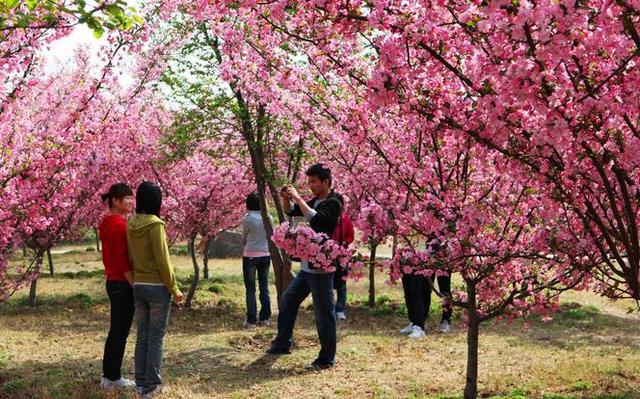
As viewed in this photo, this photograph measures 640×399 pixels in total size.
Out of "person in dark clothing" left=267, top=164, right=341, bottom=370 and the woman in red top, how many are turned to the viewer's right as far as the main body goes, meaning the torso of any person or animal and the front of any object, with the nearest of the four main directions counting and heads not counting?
1

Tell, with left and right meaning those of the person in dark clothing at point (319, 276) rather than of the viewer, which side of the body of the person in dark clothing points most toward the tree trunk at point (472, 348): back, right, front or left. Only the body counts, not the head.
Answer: left

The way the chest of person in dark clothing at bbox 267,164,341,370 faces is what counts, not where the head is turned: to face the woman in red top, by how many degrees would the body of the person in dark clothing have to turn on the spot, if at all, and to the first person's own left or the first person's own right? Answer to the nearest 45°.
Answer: approximately 45° to the first person's own right

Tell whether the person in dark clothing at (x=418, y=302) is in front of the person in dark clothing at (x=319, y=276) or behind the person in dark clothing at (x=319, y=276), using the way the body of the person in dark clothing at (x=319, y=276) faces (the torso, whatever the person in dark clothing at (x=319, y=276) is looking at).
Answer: behind

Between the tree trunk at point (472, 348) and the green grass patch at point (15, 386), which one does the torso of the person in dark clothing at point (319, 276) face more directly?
the green grass patch

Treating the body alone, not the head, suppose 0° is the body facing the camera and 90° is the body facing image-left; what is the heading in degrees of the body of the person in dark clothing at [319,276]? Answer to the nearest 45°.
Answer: approximately 45°

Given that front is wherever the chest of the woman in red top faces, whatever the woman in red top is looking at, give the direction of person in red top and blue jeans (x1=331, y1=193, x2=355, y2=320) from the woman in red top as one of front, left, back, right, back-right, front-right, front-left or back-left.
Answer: front

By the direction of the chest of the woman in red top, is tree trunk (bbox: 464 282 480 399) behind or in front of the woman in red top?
in front

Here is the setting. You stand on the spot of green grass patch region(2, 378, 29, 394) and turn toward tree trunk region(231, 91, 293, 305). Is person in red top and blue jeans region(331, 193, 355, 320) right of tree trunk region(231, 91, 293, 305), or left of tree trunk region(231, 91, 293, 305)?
right

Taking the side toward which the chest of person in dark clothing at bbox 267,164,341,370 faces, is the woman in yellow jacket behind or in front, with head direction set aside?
in front

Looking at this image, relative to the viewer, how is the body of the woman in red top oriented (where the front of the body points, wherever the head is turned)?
to the viewer's right

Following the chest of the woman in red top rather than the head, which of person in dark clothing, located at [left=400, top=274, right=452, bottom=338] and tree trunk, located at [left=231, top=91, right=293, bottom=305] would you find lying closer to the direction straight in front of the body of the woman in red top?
the person in dark clothing

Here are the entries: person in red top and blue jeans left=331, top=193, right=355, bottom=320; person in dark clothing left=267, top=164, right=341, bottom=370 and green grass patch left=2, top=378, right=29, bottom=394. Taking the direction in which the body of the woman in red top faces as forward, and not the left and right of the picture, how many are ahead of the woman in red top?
2

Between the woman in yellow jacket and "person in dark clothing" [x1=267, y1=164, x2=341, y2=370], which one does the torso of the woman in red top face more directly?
the person in dark clothing
